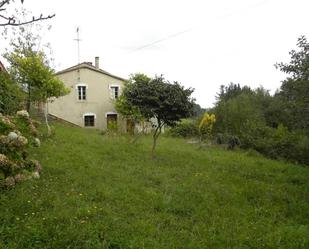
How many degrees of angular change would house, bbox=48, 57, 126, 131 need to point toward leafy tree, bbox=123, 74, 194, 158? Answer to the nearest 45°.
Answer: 0° — it already faces it

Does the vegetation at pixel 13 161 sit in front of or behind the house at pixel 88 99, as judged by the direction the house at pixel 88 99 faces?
in front

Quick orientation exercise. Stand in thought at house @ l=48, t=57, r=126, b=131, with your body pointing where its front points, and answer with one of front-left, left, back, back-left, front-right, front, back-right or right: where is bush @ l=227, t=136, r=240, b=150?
front-left

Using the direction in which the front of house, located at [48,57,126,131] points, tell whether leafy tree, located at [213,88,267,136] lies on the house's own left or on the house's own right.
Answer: on the house's own left

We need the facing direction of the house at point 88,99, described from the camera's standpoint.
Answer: facing the viewer

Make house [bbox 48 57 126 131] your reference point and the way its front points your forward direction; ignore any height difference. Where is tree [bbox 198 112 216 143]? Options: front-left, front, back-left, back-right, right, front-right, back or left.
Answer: front-left

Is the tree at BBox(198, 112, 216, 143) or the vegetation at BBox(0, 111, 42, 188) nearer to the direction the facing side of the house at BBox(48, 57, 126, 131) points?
the vegetation

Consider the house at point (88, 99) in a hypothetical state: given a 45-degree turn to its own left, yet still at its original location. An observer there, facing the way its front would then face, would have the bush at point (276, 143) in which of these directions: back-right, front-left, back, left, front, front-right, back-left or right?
front

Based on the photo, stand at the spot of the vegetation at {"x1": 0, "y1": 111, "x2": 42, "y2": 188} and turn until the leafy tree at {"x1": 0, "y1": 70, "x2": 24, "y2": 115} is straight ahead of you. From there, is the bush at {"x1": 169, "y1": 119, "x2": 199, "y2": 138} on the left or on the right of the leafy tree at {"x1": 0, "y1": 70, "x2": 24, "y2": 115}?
right

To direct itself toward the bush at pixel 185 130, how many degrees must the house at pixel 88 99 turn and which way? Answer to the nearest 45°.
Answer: approximately 90° to its left
